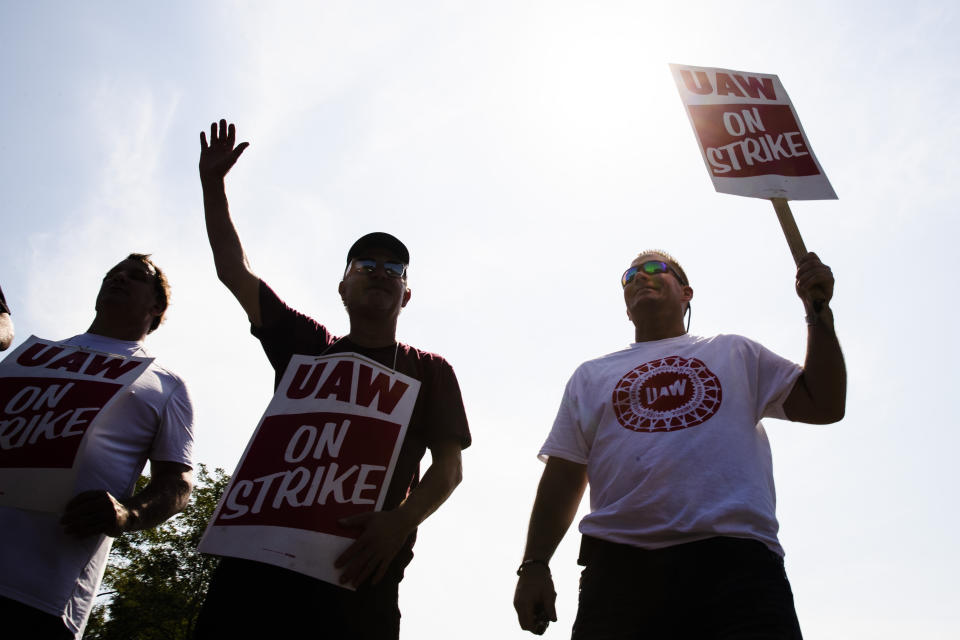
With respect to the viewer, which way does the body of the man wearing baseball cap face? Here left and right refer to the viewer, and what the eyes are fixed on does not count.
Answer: facing the viewer

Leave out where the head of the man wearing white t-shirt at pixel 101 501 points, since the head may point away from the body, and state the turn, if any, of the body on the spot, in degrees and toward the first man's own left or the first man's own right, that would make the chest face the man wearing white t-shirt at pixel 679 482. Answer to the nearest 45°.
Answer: approximately 90° to the first man's own left

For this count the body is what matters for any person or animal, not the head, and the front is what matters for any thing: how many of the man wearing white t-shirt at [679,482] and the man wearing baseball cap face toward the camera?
2

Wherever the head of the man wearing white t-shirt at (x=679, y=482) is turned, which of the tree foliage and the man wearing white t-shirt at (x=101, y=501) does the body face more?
the man wearing white t-shirt

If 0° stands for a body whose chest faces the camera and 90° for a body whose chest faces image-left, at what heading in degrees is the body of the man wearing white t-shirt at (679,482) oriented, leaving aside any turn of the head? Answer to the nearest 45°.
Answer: approximately 0°

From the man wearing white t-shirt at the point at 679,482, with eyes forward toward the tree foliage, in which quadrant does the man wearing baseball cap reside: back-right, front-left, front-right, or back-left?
front-left

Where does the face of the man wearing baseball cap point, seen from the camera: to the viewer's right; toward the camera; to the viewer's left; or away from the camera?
toward the camera

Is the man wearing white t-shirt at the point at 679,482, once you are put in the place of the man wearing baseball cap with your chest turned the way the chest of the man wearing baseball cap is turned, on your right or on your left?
on your left

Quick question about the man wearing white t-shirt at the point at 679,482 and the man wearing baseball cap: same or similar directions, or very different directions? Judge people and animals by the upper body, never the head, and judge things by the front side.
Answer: same or similar directions

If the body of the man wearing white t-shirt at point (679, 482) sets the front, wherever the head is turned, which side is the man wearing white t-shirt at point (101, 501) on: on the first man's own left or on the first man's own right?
on the first man's own right

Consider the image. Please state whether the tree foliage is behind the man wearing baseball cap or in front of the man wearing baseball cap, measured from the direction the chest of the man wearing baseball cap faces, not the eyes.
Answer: behind

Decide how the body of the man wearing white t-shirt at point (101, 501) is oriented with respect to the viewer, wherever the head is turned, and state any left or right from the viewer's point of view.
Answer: facing the viewer and to the left of the viewer
